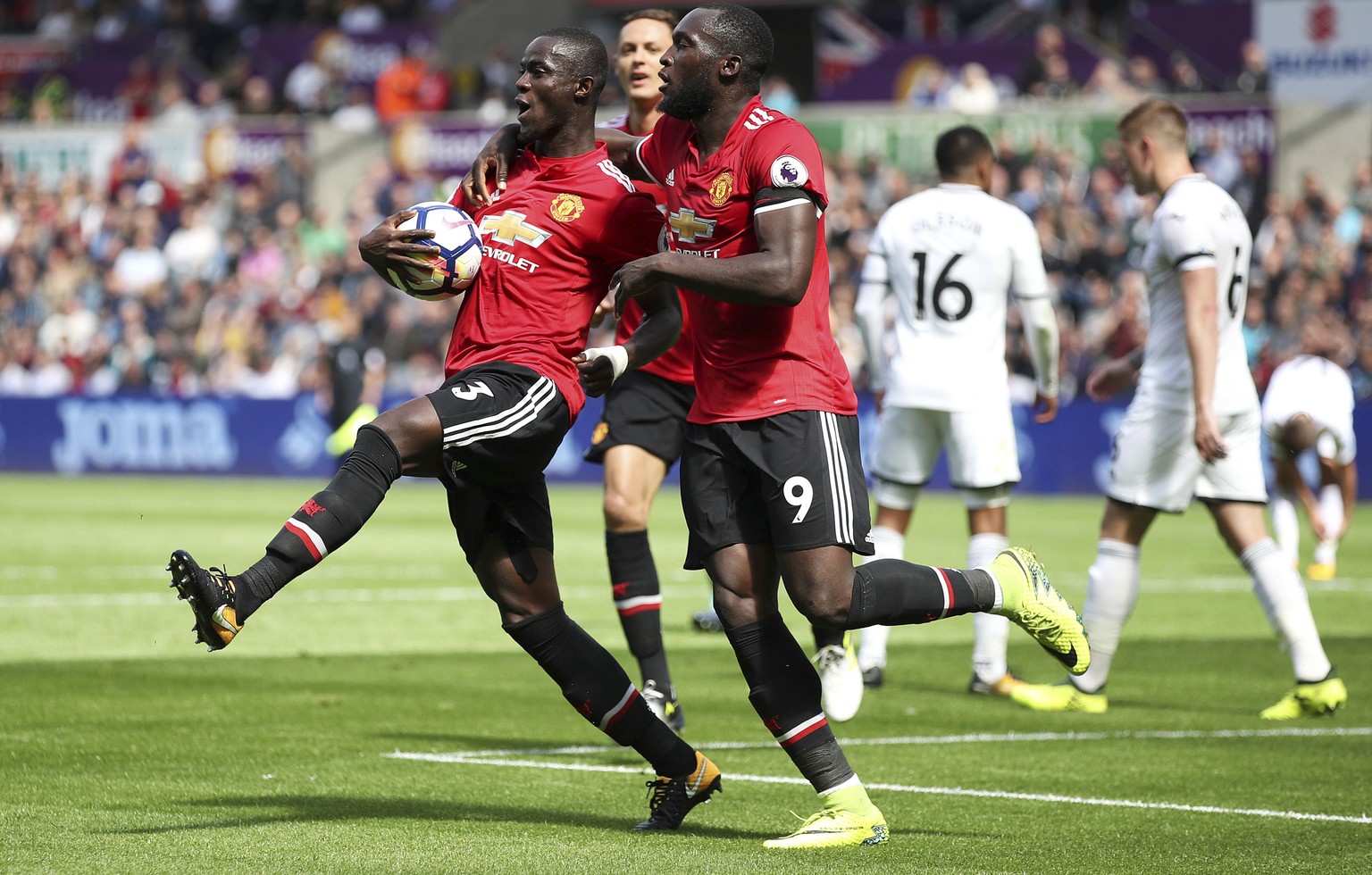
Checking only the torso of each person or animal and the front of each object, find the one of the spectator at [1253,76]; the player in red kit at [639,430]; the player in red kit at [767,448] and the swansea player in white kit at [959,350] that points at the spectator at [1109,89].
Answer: the swansea player in white kit

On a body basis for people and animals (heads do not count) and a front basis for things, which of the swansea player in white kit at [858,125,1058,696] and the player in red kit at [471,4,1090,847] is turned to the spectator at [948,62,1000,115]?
the swansea player in white kit

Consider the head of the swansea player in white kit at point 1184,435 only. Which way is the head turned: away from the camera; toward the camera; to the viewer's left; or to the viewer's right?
to the viewer's left

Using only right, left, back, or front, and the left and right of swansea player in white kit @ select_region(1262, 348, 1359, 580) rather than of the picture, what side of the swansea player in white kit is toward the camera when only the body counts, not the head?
front

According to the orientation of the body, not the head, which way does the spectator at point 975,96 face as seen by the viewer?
toward the camera

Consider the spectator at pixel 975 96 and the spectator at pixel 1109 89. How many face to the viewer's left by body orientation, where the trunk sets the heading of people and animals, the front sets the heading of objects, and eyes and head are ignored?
0

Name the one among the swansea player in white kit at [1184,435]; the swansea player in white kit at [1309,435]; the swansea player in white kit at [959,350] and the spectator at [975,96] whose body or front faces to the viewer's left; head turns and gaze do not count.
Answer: the swansea player in white kit at [1184,435]

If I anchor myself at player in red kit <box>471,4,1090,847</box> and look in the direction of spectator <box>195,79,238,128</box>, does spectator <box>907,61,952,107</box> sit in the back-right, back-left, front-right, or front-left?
front-right

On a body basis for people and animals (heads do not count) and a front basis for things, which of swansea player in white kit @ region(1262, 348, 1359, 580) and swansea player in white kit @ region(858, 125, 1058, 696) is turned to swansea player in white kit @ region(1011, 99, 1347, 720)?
swansea player in white kit @ region(1262, 348, 1359, 580)

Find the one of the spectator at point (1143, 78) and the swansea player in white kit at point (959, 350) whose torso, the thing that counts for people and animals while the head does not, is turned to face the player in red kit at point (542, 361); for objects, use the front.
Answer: the spectator

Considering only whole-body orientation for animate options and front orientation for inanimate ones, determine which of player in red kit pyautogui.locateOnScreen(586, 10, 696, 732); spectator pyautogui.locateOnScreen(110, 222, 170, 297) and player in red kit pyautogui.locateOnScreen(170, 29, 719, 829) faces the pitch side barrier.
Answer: the spectator

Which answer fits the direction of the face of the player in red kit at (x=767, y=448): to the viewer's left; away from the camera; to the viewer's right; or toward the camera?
to the viewer's left

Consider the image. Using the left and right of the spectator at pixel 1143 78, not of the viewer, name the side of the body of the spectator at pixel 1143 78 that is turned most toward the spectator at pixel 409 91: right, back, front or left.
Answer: right

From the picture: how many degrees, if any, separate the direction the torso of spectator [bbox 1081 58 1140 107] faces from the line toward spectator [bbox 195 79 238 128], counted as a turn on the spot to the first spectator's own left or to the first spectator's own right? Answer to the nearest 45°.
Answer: approximately 90° to the first spectator's own right

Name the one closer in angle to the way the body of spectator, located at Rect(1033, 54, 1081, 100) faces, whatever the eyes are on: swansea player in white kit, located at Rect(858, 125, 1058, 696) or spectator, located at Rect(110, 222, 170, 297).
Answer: the swansea player in white kit
